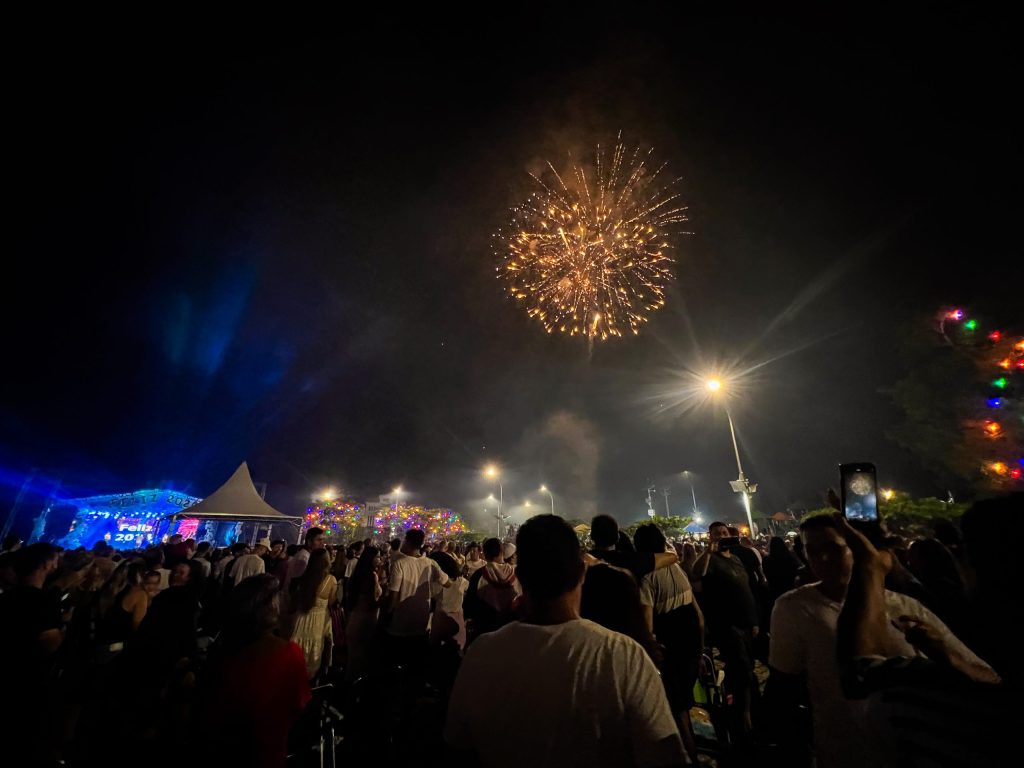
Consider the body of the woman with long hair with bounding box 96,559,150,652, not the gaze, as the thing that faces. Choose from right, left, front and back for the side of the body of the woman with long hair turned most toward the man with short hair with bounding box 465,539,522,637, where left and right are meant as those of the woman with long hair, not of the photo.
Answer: right

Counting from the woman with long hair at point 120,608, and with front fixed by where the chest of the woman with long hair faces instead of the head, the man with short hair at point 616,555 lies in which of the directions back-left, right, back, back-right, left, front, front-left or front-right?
right

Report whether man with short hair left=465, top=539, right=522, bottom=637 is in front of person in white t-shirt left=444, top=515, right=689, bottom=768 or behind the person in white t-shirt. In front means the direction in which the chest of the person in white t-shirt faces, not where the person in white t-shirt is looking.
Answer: in front

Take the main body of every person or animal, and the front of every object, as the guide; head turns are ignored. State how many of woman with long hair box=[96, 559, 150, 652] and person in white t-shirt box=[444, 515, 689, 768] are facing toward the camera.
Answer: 0

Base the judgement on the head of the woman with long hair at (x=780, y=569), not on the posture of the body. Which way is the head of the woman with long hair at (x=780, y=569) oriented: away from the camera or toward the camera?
away from the camera

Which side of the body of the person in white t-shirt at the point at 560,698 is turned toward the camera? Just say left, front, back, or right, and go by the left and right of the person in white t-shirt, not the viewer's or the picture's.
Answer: back

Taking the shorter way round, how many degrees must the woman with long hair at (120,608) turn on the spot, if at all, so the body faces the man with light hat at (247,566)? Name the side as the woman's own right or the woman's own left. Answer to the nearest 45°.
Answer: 0° — they already face them

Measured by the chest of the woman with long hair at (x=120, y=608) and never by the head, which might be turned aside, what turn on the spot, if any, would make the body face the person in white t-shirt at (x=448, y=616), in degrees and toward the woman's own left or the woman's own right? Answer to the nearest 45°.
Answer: approximately 45° to the woman's own right

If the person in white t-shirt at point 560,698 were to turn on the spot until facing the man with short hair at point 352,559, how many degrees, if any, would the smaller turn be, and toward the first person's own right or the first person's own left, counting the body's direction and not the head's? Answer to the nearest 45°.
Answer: approximately 45° to the first person's own left

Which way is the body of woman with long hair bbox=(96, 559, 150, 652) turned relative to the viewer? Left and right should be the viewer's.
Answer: facing away from the viewer and to the right of the viewer

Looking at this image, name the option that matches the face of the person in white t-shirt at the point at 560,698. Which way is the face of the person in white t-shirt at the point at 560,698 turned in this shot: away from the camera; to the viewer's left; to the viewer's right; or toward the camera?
away from the camera
